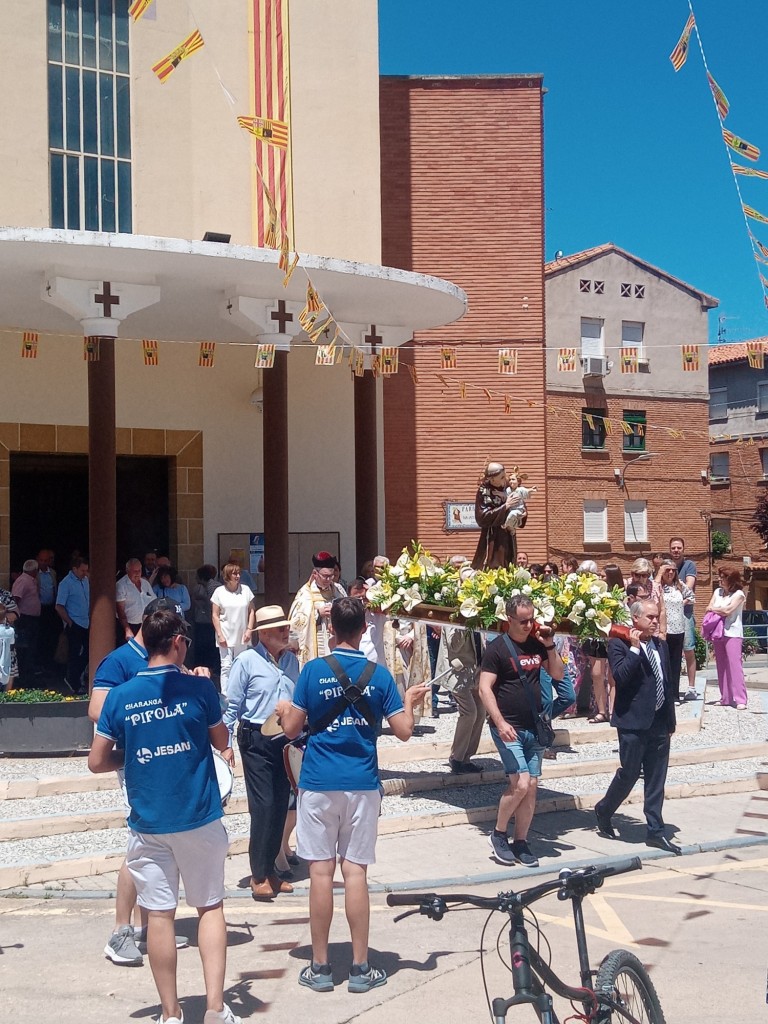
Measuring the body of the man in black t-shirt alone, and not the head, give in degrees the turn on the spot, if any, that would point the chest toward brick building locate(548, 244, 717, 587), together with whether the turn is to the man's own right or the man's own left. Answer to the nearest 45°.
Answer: approximately 135° to the man's own left

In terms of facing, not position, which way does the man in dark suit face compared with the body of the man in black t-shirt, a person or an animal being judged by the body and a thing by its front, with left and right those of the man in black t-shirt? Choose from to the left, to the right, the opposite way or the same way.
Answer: the same way

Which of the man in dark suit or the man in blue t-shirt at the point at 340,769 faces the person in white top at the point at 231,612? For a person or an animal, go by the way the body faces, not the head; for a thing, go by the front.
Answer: the man in blue t-shirt

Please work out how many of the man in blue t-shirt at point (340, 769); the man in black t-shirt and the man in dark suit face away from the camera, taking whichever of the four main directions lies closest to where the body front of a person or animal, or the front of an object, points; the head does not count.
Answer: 1

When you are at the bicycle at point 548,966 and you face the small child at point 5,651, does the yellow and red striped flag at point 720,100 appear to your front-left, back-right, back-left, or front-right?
front-right

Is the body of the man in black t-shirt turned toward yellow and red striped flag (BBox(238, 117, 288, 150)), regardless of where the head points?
no

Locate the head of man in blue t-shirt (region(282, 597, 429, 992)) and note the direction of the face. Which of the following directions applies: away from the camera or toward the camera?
away from the camera

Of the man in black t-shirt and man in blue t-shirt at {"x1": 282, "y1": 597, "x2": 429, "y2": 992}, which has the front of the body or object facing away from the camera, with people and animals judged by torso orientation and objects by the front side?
the man in blue t-shirt

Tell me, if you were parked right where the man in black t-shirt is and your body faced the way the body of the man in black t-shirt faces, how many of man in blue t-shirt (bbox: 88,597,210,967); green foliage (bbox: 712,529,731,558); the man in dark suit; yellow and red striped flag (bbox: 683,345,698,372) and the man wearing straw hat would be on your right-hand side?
2

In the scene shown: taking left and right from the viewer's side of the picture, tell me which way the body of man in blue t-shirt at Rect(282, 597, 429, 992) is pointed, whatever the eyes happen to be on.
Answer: facing away from the viewer
